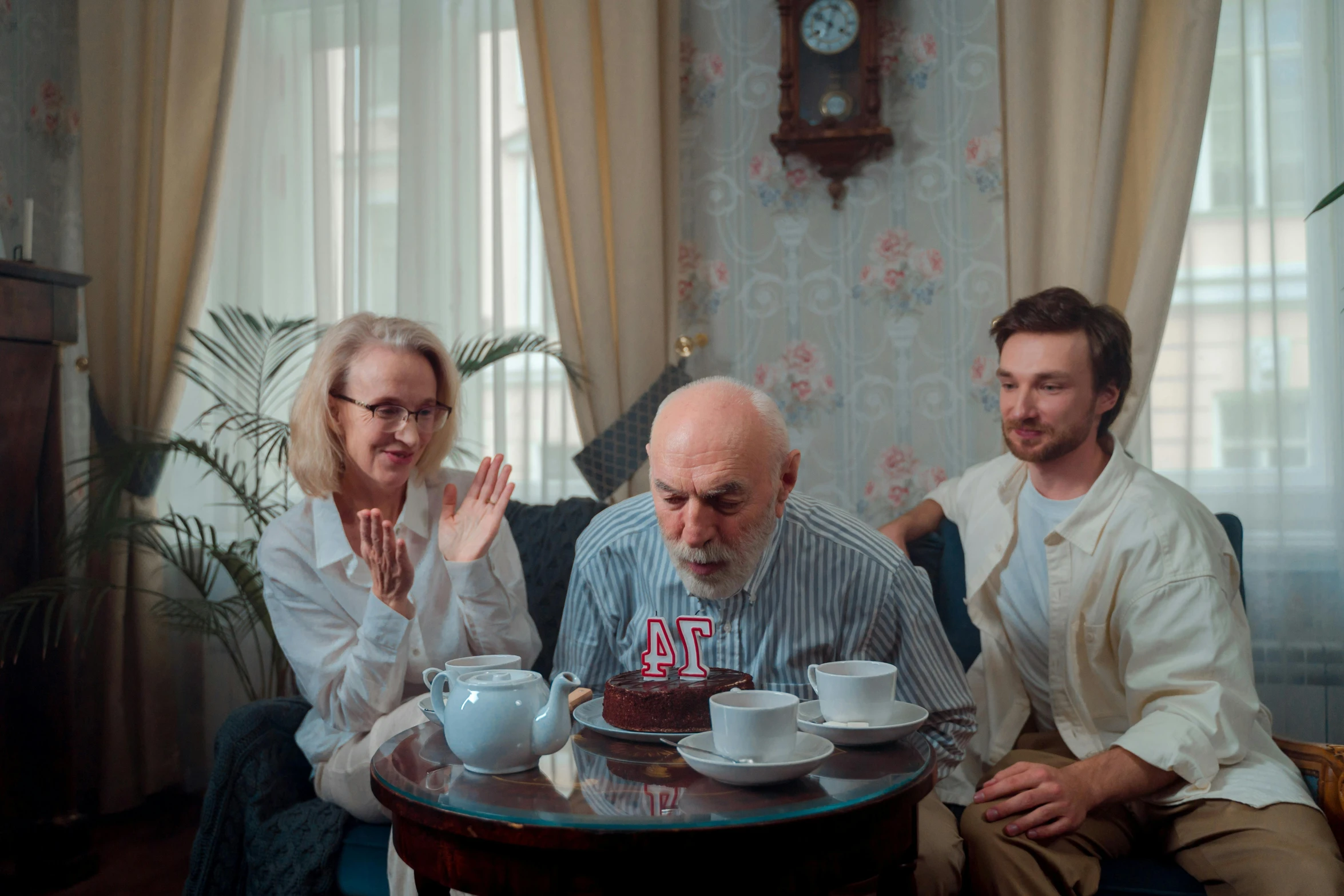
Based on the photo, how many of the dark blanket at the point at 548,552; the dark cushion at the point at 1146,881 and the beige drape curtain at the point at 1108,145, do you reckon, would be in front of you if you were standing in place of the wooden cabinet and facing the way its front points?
3

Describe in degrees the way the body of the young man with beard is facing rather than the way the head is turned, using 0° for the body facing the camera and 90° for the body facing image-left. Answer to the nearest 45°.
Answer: approximately 45°

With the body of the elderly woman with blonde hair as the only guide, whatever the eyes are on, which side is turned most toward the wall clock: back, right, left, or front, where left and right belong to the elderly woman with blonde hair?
left

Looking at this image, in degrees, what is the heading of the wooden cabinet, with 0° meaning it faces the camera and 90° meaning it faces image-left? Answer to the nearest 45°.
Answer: approximately 315°

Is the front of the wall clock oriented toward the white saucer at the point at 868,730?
yes
